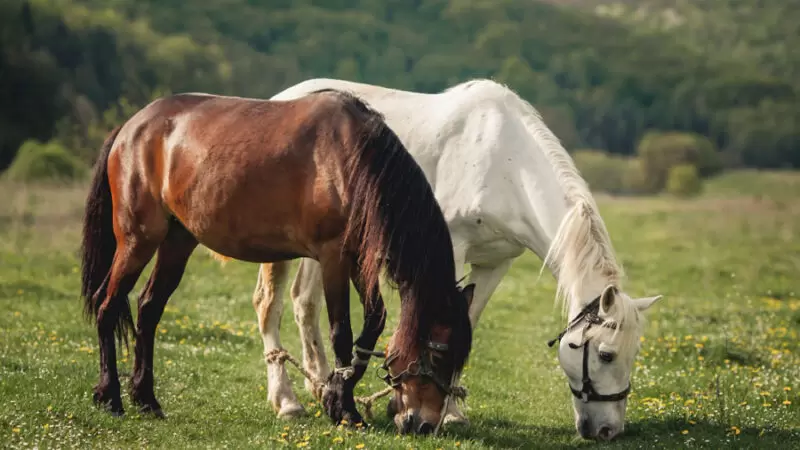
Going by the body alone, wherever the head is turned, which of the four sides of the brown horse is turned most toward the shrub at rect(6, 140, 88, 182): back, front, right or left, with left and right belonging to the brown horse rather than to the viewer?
left

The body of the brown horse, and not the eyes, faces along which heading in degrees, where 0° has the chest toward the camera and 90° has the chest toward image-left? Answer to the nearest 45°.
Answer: approximately 270°
